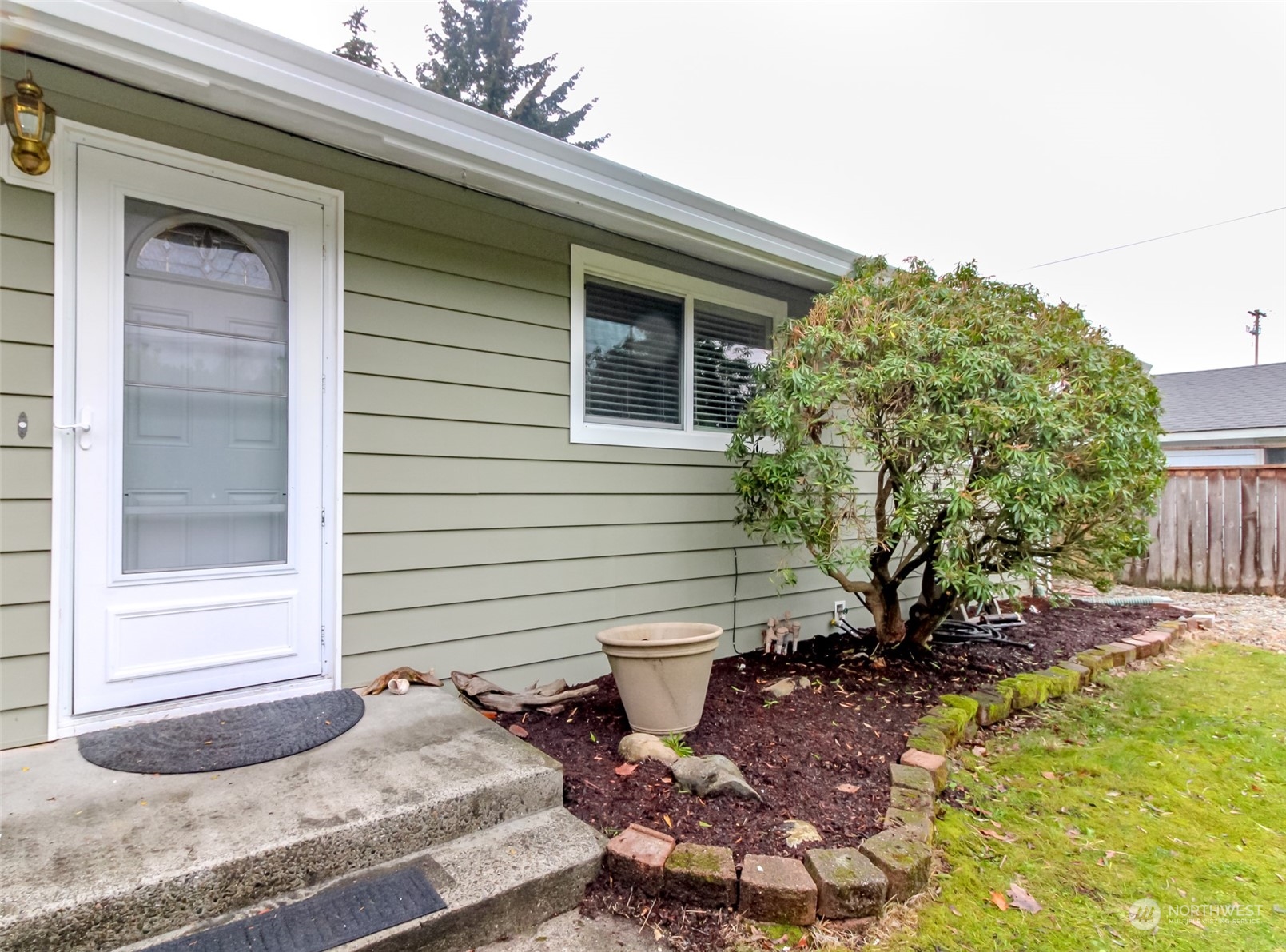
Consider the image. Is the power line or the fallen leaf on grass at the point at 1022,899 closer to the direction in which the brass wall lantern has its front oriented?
the fallen leaf on grass

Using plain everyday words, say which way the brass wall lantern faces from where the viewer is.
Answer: facing the viewer

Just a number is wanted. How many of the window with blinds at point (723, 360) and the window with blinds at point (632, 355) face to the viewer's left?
0

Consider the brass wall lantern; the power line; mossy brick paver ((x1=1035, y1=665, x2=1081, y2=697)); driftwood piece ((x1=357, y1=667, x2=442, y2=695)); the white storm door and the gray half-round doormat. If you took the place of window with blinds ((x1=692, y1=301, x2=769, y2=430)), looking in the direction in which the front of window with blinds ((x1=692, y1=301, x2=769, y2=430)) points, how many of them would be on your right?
4

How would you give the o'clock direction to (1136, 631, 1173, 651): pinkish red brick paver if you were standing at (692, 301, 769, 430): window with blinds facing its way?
The pinkish red brick paver is roughly at 10 o'clock from the window with blinds.

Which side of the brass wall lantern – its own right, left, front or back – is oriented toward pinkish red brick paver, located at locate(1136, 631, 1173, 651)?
left

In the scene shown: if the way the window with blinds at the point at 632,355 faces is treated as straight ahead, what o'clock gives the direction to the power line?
The power line is roughly at 9 o'clock from the window with blinds.

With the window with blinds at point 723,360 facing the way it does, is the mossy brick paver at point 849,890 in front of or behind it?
in front

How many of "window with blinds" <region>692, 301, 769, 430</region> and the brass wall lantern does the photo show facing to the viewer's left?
0

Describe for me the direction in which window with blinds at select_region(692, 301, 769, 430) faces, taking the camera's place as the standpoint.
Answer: facing the viewer and to the right of the viewer
